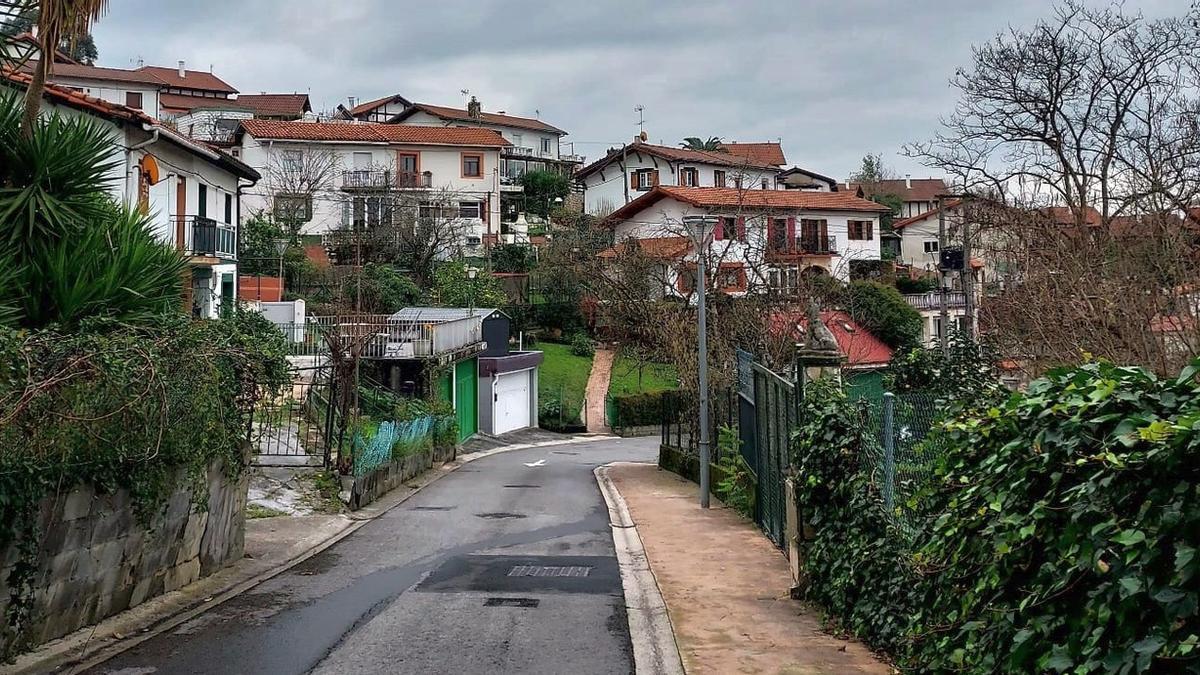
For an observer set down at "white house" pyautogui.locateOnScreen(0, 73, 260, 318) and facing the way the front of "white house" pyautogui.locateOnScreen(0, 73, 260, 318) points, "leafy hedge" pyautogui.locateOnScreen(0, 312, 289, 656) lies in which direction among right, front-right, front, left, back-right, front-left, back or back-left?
front-right

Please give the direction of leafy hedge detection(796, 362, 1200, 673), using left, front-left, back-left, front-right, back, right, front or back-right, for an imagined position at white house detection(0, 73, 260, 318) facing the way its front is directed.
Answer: front-right

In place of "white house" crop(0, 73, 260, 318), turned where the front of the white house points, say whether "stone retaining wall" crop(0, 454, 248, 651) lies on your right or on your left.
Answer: on your right

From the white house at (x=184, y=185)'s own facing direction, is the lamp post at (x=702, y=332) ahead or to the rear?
ahead

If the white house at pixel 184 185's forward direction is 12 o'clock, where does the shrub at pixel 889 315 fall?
The shrub is roughly at 10 o'clock from the white house.

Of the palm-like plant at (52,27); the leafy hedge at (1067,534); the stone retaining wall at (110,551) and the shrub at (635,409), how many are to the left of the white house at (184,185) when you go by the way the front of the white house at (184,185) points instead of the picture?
1

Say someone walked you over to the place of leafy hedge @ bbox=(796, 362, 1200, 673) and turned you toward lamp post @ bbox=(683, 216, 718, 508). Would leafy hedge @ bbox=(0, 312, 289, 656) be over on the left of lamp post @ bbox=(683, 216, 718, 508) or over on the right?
left

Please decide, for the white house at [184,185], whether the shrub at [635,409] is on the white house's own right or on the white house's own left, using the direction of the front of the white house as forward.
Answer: on the white house's own left

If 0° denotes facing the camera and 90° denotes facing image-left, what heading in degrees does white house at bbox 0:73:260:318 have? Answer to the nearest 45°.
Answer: approximately 315°

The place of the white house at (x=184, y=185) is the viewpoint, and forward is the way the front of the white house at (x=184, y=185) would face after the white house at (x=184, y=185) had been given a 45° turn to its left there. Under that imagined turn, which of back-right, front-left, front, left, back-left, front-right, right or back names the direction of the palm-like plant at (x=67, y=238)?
right

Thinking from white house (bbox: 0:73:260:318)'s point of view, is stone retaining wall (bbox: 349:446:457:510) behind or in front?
in front

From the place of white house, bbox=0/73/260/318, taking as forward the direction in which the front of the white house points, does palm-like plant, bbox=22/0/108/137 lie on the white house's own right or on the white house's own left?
on the white house's own right
